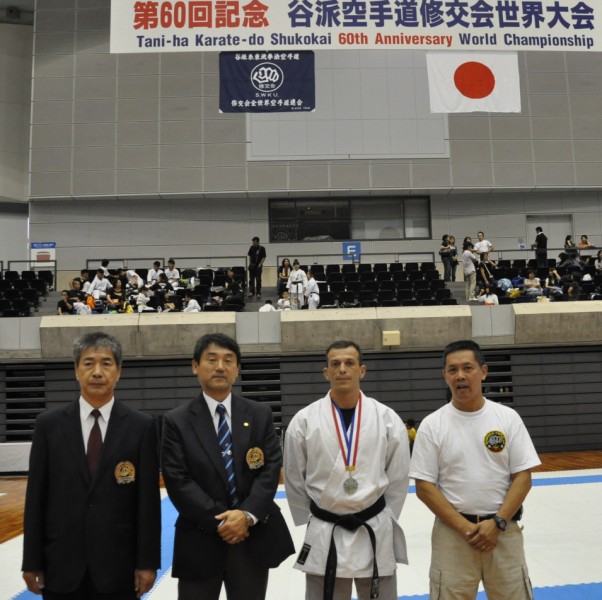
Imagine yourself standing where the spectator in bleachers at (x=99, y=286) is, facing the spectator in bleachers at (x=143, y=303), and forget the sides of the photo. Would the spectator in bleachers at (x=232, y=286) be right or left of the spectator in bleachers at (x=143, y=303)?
left

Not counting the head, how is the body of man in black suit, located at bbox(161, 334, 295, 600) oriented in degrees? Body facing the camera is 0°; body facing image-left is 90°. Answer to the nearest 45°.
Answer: approximately 0°

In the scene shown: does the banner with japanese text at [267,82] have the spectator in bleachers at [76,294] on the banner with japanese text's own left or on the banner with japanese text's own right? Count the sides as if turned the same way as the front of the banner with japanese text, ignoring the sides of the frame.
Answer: on the banner with japanese text's own right

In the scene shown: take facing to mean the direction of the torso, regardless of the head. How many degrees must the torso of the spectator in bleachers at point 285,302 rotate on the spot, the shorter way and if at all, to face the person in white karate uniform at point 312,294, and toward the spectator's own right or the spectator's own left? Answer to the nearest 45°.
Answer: approximately 90° to the spectator's own left

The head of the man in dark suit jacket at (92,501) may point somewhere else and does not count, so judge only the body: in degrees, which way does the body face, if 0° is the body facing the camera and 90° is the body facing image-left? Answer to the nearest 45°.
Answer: approximately 0°

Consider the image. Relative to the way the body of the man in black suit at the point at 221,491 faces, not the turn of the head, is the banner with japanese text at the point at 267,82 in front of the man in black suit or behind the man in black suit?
behind

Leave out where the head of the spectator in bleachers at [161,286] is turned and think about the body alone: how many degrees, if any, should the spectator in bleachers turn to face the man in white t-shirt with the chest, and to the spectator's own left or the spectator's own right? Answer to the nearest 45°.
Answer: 0° — they already face them

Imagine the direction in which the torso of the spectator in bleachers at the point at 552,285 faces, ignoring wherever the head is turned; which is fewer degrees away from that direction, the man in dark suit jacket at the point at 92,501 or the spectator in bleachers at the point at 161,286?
the man in dark suit jacket

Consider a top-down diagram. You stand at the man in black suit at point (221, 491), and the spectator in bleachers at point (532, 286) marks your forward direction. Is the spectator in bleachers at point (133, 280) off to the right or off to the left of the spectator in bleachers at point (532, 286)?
left

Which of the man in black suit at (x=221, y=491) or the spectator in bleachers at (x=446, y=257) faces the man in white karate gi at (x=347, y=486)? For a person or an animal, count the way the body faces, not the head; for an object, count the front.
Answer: the spectator in bleachers
